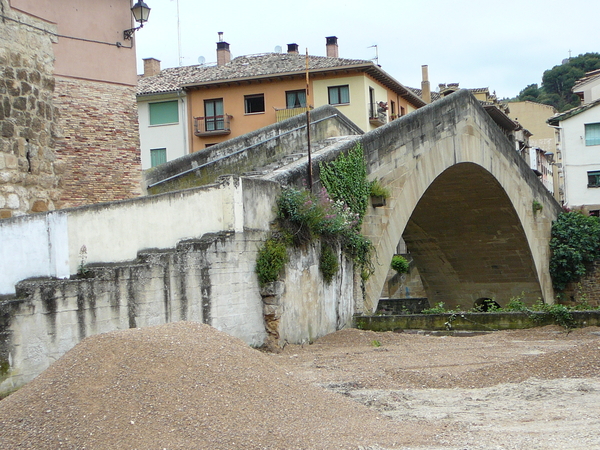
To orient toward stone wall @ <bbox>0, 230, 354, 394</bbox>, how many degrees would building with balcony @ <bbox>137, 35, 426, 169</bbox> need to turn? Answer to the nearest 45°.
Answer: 0° — it already faces it

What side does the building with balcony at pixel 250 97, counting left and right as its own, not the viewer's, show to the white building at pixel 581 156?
left

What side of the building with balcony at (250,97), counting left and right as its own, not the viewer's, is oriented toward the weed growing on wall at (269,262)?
front

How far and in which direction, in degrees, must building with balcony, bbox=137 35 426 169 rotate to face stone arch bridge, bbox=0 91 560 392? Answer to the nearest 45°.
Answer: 0° — it already faces it

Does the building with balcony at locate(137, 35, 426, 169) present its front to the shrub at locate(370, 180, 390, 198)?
yes

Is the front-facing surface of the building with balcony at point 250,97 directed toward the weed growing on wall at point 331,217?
yes

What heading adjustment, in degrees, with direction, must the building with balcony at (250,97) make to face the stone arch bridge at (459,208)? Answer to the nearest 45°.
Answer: approximately 45° to its left

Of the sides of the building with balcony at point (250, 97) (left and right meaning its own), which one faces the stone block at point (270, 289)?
front

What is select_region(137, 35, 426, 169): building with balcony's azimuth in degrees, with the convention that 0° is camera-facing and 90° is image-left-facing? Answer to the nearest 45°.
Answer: approximately 0°

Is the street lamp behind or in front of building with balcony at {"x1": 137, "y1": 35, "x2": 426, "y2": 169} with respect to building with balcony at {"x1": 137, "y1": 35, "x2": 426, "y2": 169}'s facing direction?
in front
